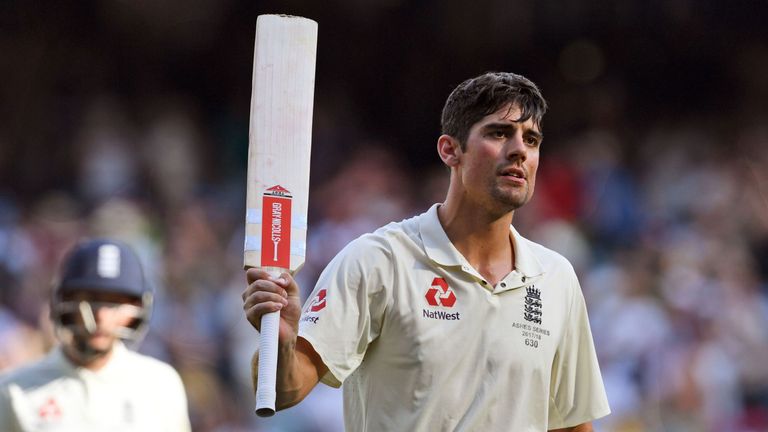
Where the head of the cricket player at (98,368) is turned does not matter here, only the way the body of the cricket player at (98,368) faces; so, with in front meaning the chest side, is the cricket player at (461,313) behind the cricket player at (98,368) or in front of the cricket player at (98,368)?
in front

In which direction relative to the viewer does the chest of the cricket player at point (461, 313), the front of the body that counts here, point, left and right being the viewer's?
facing the viewer and to the right of the viewer

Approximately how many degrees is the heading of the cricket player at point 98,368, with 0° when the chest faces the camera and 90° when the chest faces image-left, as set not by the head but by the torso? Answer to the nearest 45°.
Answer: approximately 0°

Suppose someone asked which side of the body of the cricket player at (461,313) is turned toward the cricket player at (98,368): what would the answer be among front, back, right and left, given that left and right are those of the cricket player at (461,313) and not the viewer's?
back

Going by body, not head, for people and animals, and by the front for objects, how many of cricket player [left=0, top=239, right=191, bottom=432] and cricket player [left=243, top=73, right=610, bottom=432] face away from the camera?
0
